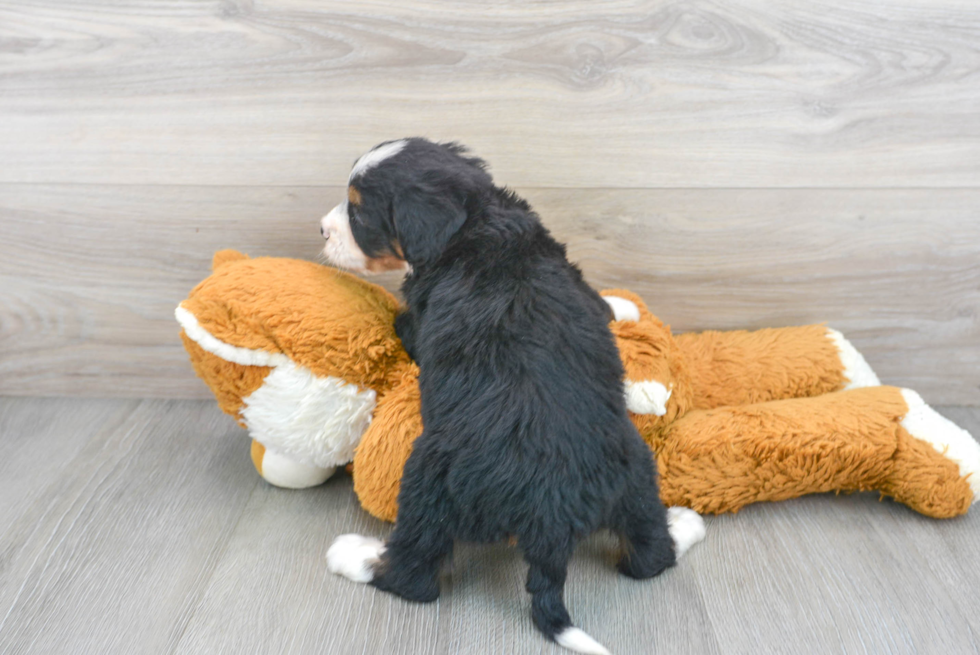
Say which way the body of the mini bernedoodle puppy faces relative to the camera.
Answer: away from the camera
